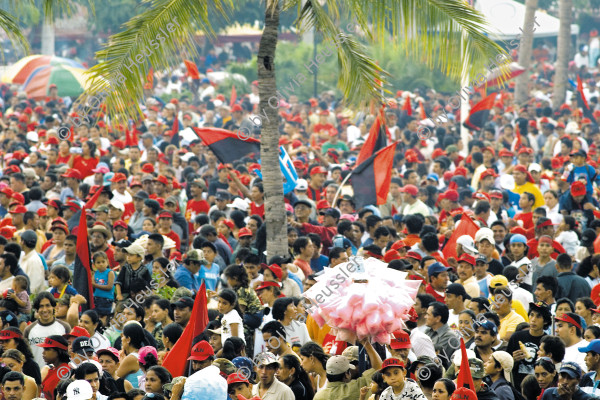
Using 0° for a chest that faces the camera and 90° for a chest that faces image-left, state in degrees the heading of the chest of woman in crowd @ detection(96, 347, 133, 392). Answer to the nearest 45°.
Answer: approximately 45°

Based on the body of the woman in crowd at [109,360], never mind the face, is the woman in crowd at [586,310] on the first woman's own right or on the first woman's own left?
on the first woman's own left

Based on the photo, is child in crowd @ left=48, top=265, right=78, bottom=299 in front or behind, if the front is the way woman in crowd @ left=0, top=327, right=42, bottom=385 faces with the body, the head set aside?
behind

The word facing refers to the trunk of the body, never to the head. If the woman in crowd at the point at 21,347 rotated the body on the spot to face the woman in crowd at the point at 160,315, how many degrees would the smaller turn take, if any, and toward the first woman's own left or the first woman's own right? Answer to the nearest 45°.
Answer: approximately 135° to the first woman's own left

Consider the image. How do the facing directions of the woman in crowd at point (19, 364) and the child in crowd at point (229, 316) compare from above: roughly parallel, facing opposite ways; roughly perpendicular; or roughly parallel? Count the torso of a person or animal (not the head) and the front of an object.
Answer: roughly parallel

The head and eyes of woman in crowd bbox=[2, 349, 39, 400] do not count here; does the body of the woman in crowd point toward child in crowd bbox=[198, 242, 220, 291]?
no

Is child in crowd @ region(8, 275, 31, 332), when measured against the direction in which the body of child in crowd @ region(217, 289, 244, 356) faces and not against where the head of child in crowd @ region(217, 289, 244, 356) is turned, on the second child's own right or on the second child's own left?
on the second child's own right

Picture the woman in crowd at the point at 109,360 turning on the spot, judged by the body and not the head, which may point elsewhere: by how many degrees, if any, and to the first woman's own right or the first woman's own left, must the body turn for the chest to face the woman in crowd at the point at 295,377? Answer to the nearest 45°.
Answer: approximately 90° to the first woman's own left

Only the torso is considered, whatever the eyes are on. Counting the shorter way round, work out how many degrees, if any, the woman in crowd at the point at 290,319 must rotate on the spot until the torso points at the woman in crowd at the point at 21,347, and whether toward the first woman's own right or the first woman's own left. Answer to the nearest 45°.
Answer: approximately 135° to the first woman's own right
